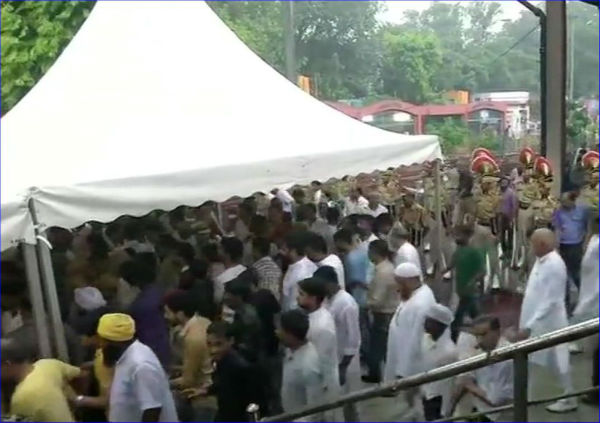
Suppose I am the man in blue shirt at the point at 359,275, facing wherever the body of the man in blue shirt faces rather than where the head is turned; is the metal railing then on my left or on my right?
on my left

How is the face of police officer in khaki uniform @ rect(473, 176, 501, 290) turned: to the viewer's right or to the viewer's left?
to the viewer's left

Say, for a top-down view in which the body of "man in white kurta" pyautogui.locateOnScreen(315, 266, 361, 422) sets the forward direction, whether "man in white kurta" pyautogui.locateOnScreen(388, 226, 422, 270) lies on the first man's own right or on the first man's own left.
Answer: on the first man's own right

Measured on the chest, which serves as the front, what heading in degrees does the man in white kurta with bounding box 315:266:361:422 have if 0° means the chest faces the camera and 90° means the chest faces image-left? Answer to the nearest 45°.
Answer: approximately 90°

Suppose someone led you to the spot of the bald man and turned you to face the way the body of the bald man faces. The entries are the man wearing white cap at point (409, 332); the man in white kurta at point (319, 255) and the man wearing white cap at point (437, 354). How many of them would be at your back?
0

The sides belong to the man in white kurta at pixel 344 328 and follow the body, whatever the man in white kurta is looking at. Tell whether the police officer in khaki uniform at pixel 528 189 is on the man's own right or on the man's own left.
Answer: on the man's own right

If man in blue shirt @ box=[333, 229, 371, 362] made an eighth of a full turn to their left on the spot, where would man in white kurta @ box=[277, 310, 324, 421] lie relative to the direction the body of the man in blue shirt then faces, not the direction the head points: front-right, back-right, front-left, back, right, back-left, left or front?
front-left

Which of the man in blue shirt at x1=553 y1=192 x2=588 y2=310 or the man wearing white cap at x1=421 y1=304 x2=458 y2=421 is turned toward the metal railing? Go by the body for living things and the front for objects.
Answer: the man in blue shirt

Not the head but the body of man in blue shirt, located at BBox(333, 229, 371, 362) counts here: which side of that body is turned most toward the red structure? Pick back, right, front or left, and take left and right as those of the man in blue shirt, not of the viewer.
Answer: right

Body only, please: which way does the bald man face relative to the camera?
to the viewer's left

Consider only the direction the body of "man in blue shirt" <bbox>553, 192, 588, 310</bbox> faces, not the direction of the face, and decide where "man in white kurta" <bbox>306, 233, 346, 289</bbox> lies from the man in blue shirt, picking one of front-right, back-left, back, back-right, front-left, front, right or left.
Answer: front-right

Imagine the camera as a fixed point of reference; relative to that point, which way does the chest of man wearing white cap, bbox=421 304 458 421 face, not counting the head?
to the viewer's left

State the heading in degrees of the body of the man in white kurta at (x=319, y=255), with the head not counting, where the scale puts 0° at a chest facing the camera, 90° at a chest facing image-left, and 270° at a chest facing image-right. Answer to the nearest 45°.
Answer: approximately 135°
